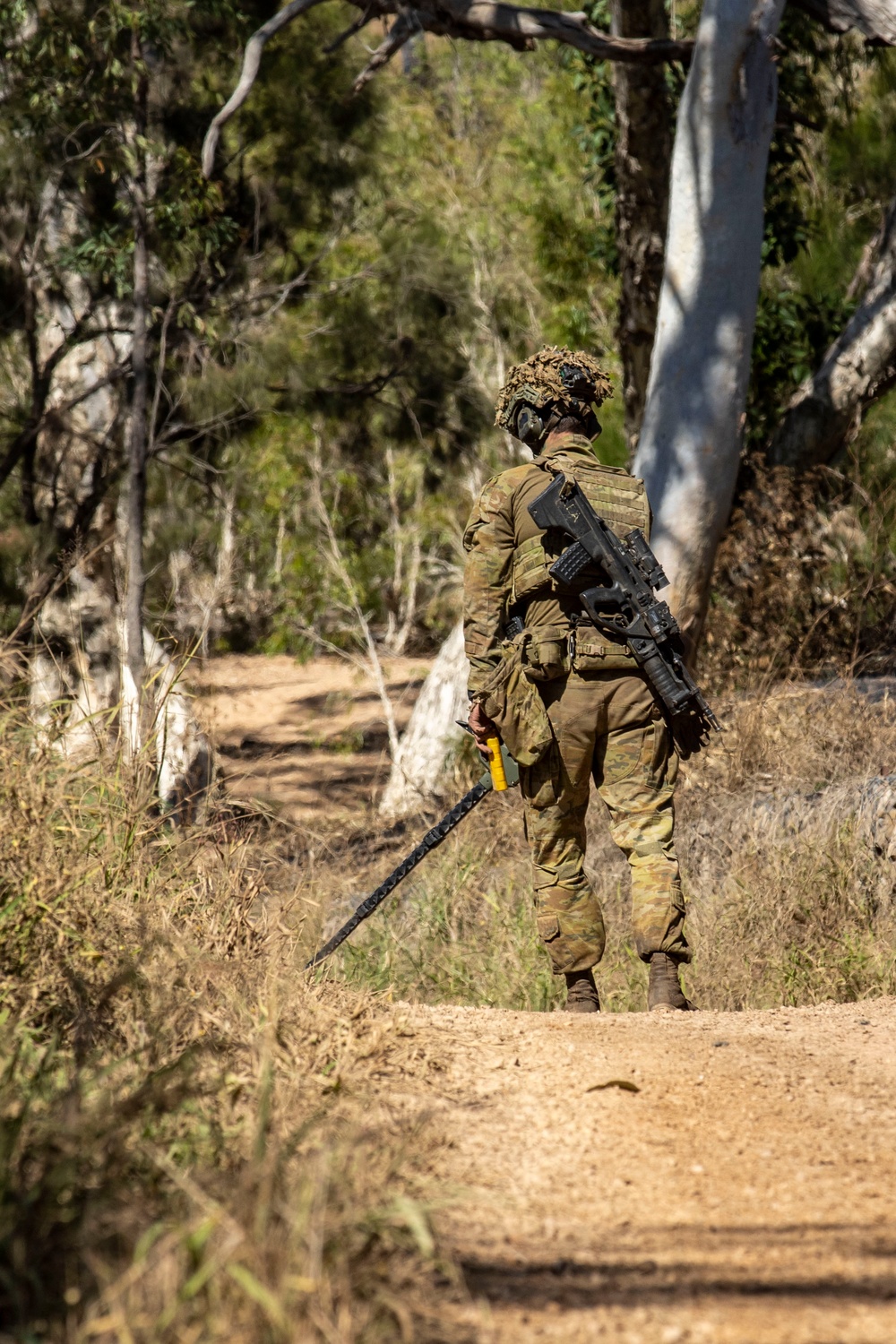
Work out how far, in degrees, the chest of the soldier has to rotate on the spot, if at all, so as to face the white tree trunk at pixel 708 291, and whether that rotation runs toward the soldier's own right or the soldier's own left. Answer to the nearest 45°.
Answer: approximately 45° to the soldier's own right

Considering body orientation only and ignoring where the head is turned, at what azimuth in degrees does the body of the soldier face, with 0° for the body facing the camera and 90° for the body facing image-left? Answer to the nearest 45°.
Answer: approximately 135°

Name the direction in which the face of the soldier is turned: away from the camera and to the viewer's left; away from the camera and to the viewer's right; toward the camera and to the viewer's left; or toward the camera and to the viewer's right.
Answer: away from the camera and to the viewer's left

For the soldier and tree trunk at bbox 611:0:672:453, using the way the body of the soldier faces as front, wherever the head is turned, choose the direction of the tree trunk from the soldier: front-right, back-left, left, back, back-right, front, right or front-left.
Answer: front-right

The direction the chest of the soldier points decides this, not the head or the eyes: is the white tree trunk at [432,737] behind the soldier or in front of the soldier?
in front

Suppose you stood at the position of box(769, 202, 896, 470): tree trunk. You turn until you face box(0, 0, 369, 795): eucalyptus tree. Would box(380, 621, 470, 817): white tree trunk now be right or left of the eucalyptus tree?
left
